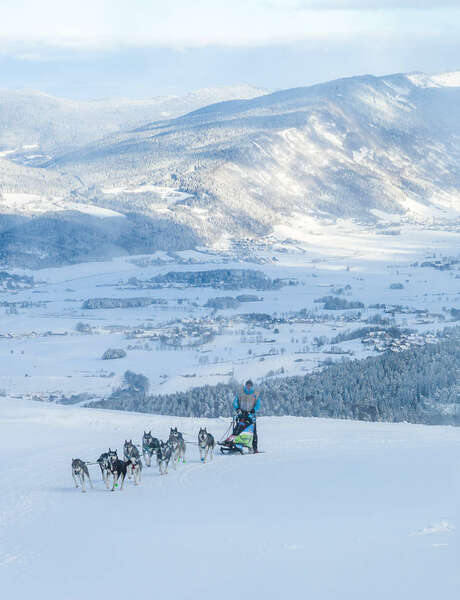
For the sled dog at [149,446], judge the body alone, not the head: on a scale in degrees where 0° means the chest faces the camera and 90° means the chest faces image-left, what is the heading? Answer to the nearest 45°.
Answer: approximately 45°

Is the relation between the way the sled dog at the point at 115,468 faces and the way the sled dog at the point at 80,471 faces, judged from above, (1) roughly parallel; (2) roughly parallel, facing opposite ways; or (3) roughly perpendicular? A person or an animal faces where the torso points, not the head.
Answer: roughly parallel

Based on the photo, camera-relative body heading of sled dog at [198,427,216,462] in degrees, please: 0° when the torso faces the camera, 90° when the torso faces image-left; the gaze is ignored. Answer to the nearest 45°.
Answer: approximately 45°

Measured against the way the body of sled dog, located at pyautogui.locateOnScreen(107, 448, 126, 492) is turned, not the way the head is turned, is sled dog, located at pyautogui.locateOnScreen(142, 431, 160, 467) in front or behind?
behind

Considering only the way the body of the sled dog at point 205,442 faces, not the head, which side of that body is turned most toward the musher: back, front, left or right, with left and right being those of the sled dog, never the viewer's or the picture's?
back

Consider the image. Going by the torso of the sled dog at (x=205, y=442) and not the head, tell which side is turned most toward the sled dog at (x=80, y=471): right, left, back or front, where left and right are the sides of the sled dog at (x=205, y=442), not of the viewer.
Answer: front

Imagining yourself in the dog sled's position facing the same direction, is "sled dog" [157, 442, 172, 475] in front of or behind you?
in front

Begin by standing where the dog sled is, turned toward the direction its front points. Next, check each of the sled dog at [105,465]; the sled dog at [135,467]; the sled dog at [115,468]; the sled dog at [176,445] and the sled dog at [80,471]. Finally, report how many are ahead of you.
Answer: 5

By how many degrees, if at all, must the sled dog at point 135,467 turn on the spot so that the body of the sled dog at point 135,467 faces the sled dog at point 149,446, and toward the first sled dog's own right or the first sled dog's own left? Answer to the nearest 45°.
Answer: approximately 135° to the first sled dog's own right

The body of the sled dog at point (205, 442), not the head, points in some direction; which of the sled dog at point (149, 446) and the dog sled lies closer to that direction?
the sled dog

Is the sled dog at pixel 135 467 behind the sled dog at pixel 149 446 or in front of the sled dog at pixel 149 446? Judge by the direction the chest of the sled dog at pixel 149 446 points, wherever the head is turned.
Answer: in front

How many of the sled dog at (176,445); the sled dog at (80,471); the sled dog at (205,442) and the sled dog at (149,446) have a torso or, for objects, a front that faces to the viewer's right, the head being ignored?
0

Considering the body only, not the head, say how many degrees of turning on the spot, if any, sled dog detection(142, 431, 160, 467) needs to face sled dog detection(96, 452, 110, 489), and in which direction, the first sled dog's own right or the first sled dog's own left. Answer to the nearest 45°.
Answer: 0° — it already faces it

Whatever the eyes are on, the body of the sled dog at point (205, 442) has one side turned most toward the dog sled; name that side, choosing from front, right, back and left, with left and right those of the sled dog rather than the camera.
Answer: back
